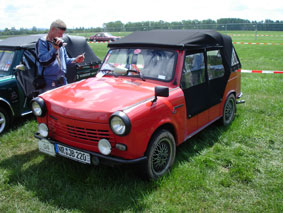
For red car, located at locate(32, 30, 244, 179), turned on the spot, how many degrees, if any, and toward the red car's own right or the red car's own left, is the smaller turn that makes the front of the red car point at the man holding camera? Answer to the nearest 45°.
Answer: approximately 90° to the red car's own right

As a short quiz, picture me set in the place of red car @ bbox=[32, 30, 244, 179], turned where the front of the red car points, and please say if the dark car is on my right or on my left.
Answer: on my right

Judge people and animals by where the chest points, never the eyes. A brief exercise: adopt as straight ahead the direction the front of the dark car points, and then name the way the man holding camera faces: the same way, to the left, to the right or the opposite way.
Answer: to the left

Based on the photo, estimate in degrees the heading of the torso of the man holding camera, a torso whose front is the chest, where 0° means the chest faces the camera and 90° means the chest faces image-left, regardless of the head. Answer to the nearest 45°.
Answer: approximately 315°

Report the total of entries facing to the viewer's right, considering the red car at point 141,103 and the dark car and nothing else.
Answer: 0

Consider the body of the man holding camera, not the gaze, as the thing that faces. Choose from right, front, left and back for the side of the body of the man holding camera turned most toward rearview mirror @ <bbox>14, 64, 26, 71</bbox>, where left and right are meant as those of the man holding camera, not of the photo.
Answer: back

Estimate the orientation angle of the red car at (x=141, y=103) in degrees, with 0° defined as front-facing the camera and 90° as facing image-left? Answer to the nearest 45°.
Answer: approximately 45°

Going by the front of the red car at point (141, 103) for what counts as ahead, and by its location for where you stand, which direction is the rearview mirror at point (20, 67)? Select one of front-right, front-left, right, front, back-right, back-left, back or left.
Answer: right

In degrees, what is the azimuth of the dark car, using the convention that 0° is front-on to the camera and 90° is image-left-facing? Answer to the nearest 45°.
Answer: approximately 45°

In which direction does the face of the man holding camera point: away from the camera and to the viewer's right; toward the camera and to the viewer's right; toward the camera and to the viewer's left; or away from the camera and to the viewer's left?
toward the camera and to the viewer's right
